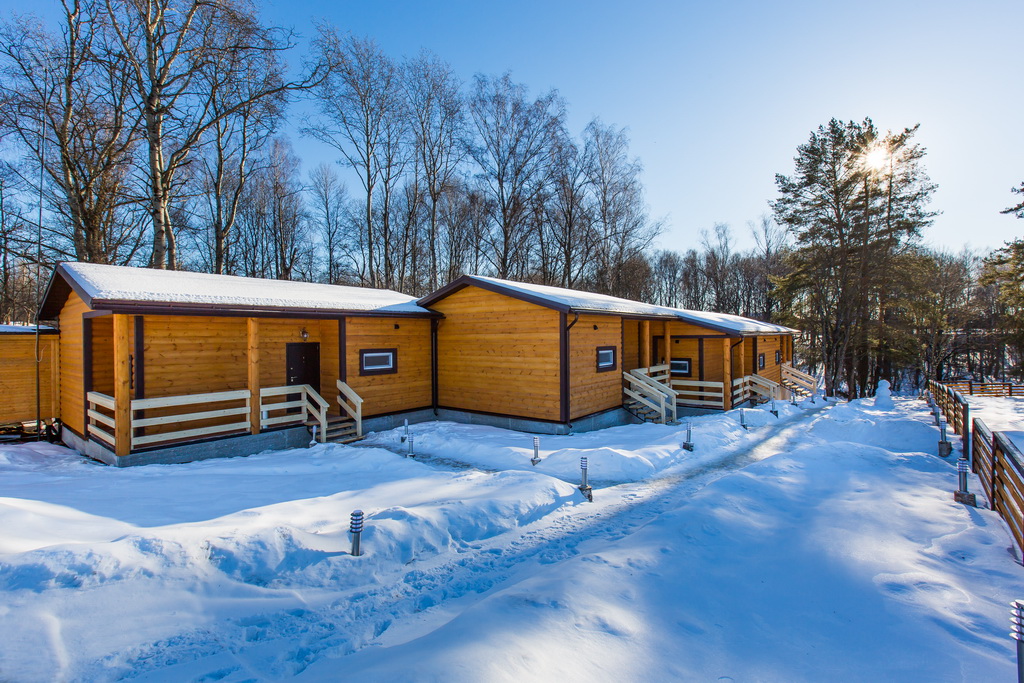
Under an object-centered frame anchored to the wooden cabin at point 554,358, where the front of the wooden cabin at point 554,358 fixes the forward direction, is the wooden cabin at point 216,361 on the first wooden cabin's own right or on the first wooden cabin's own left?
on the first wooden cabin's own right

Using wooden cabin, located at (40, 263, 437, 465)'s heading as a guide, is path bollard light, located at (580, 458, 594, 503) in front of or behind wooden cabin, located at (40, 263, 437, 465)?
in front

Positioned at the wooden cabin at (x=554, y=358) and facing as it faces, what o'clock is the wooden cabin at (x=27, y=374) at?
the wooden cabin at (x=27, y=374) is roughly at 4 o'clock from the wooden cabin at (x=554, y=358).

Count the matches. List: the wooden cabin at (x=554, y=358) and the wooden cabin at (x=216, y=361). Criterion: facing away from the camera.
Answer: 0

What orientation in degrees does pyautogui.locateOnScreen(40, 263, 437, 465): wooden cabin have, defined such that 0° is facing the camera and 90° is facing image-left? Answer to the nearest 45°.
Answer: approximately 315°

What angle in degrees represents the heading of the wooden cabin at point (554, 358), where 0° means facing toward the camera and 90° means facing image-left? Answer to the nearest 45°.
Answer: approximately 315°

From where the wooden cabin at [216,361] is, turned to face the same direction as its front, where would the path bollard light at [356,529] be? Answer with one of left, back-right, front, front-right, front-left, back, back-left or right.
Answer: front-right

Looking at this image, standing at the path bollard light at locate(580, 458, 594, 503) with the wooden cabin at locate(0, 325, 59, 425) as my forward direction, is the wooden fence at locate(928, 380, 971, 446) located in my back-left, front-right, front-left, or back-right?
back-right

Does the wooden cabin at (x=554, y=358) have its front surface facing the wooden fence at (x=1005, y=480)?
yes

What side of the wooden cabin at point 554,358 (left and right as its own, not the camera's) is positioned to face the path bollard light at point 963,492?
front

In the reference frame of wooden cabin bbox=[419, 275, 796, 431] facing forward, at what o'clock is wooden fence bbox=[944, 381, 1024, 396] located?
The wooden fence is roughly at 9 o'clock from the wooden cabin.
